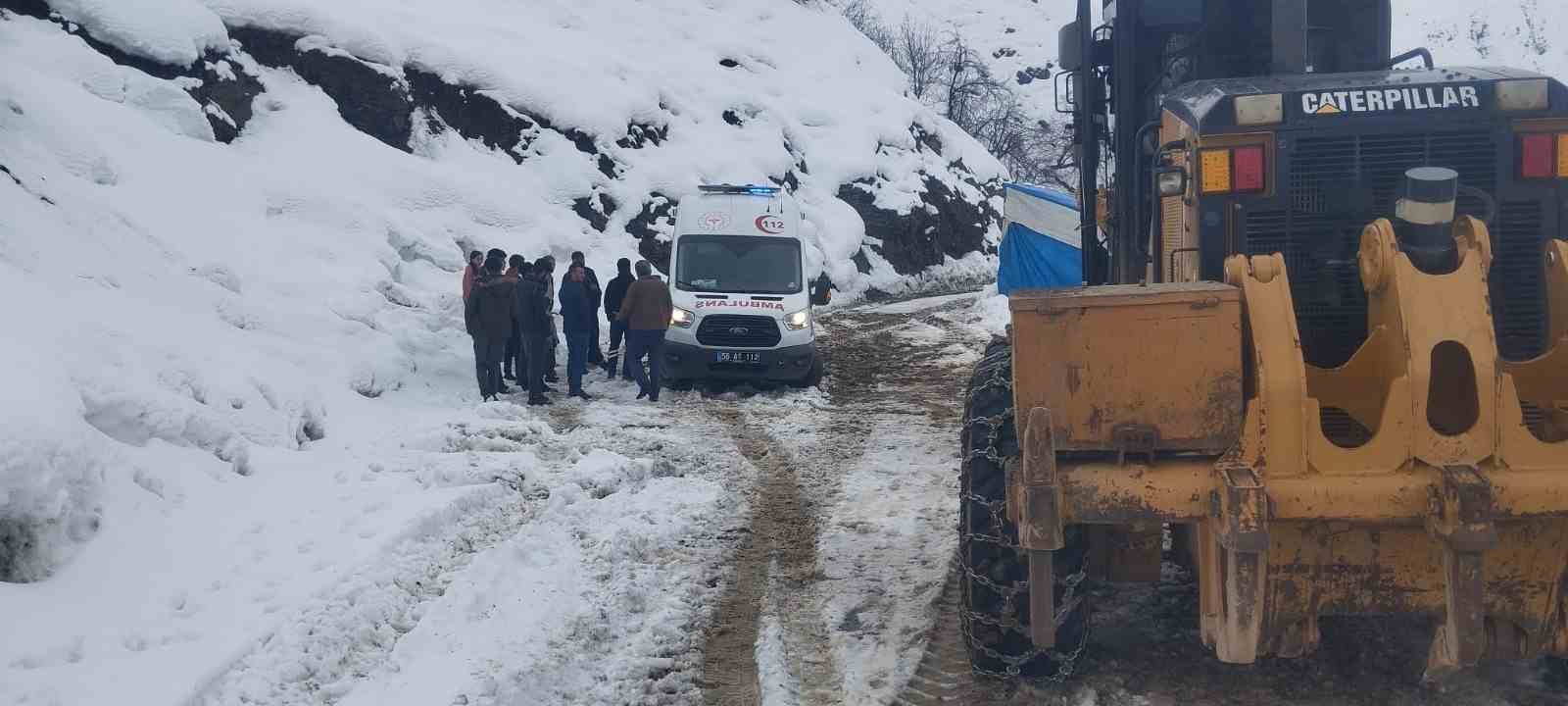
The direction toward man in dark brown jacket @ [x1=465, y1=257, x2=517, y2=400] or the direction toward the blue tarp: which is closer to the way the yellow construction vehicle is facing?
the blue tarp

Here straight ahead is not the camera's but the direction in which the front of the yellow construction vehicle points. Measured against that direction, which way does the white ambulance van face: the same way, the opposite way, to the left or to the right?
the opposite way

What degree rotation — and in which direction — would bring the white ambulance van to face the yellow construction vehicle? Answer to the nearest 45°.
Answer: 0° — it already faces it

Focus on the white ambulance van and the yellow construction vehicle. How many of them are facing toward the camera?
1

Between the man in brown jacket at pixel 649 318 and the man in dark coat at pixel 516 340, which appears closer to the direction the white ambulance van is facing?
the man in brown jacket

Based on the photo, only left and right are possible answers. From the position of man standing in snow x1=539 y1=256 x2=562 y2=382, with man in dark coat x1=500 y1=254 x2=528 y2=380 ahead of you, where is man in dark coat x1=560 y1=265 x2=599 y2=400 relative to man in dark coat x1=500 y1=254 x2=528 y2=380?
left

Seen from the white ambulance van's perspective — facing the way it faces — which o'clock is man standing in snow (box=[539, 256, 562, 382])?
The man standing in snow is roughly at 3 o'clock from the white ambulance van.

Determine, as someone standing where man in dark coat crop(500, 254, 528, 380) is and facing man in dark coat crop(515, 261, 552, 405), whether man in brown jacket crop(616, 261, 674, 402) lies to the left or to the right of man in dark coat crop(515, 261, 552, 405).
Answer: left

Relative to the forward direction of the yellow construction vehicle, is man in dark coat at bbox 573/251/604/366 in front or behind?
in front

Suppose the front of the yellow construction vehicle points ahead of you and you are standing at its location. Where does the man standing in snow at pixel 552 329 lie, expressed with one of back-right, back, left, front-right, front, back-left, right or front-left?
front-left

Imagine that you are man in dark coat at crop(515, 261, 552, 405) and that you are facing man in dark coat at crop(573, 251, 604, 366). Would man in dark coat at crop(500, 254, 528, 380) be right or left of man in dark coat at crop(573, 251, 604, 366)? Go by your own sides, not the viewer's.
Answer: left

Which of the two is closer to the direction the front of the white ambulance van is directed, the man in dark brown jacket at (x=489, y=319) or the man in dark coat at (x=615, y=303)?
the man in dark brown jacket

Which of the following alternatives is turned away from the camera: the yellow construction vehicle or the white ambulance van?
the yellow construction vehicle

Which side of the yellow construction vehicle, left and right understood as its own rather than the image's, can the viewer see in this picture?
back

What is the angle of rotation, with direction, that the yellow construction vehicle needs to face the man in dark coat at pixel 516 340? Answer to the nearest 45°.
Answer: approximately 45° to its left

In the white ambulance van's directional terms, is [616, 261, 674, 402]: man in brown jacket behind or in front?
in front

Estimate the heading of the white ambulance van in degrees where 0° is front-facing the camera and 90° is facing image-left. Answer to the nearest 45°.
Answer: approximately 0°
